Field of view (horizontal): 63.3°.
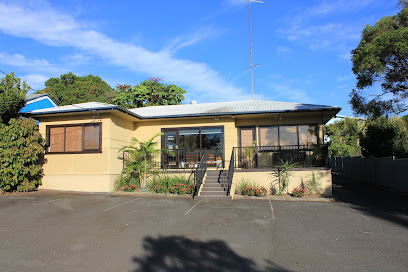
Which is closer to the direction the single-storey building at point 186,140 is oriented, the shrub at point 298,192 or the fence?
the shrub

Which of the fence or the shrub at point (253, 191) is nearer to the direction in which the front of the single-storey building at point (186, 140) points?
the shrub

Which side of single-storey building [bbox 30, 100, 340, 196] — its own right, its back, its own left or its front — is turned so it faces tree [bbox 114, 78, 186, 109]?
back

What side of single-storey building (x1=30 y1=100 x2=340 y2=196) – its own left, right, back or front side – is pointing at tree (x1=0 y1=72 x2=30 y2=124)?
right

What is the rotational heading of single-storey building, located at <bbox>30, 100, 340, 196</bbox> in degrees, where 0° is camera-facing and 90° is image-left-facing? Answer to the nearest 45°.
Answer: approximately 0°

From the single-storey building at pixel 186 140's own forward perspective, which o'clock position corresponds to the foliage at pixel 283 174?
The foliage is roughly at 10 o'clock from the single-storey building.

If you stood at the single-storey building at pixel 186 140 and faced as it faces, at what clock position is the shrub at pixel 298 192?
The shrub is roughly at 10 o'clock from the single-storey building.

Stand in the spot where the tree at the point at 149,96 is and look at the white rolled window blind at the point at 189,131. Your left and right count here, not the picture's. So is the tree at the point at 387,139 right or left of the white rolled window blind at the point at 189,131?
left

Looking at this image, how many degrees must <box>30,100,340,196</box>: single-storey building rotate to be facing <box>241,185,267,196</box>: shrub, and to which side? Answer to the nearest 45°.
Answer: approximately 45° to its left

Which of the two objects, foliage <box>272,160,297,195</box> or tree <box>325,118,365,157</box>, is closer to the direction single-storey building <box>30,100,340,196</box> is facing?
the foliage

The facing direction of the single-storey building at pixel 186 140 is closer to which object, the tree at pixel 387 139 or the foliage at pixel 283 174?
the foliage
